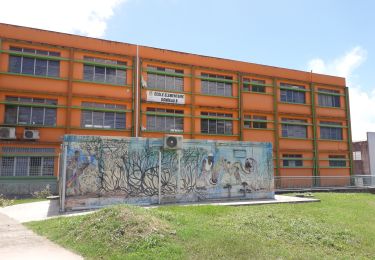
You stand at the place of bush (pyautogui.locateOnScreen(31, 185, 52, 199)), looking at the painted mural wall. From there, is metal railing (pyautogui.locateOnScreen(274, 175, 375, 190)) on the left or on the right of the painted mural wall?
left

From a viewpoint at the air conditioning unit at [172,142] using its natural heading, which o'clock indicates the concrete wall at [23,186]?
The concrete wall is roughly at 4 o'clock from the air conditioning unit.

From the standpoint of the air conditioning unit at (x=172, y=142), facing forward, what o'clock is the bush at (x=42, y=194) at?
The bush is roughly at 4 o'clock from the air conditioning unit.

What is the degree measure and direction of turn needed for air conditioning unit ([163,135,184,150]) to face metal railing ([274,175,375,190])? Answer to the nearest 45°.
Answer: approximately 135° to its left

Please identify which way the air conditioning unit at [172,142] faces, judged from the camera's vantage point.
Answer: facing the viewer
